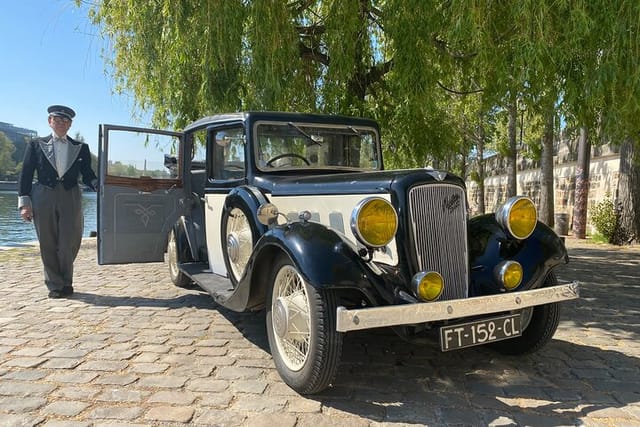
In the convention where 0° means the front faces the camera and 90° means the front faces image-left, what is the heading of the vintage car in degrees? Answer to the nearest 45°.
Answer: approximately 315°

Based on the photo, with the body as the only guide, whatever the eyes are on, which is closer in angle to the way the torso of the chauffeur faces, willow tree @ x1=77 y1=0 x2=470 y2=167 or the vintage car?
the vintage car

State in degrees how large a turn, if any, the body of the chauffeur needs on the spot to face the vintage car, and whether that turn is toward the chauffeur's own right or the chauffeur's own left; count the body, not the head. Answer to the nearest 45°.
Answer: approximately 45° to the chauffeur's own left

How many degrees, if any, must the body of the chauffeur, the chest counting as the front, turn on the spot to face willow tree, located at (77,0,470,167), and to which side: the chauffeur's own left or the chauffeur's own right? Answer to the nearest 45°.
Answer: approximately 90° to the chauffeur's own left

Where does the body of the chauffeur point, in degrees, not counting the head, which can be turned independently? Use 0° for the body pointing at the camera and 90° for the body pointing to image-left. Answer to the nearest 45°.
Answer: approximately 0°

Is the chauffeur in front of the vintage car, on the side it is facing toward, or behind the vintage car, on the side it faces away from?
behind
